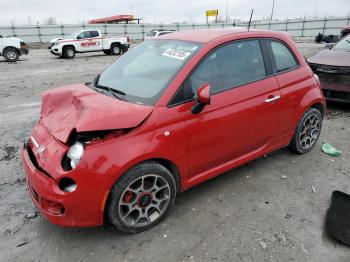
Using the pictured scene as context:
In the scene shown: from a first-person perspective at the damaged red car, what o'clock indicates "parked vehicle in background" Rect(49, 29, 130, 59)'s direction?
The parked vehicle in background is roughly at 4 o'clock from the damaged red car.

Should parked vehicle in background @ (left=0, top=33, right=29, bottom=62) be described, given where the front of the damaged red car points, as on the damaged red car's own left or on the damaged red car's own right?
on the damaged red car's own right

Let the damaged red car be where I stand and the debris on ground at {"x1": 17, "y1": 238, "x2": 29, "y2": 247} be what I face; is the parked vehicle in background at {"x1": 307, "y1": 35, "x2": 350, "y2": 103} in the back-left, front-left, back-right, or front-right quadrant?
back-right

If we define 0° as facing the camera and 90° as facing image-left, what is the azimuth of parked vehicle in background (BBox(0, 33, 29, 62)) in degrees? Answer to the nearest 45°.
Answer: approximately 270°

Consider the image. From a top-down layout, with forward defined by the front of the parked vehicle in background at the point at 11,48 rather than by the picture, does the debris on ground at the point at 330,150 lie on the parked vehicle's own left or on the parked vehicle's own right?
on the parked vehicle's own right

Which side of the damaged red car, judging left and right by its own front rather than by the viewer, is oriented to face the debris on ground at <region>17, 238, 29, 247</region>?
front

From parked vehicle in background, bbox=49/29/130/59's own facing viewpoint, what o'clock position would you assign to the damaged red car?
The damaged red car is roughly at 9 o'clock from the parked vehicle in background.

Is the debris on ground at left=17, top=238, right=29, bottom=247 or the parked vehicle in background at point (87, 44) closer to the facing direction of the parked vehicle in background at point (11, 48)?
the parked vehicle in background

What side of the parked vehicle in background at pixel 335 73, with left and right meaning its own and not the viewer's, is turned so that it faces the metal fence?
right

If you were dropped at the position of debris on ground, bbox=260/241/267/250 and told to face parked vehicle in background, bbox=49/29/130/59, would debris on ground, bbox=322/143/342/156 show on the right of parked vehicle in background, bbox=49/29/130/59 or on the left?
right

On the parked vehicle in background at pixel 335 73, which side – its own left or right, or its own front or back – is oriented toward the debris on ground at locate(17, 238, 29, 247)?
front

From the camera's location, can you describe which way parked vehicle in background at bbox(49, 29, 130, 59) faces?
facing to the left of the viewer

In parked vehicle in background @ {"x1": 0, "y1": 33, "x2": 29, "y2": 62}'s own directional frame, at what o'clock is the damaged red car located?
The damaged red car is roughly at 3 o'clock from the parked vehicle in background.

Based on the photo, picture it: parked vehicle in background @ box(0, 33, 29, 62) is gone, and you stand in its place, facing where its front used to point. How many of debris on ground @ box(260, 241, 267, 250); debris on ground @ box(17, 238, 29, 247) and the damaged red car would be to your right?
3
